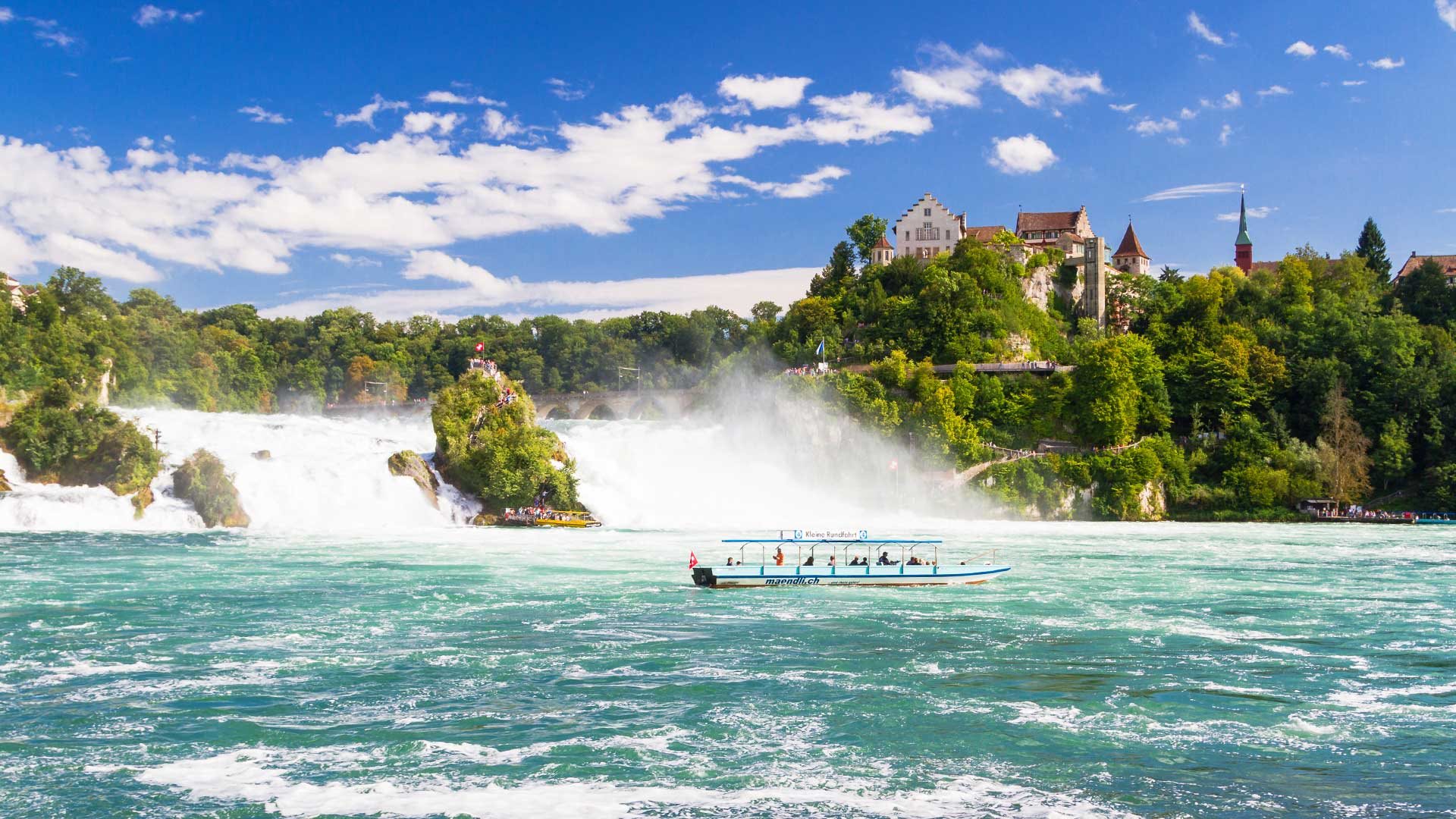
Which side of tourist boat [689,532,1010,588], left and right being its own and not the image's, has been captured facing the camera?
right
